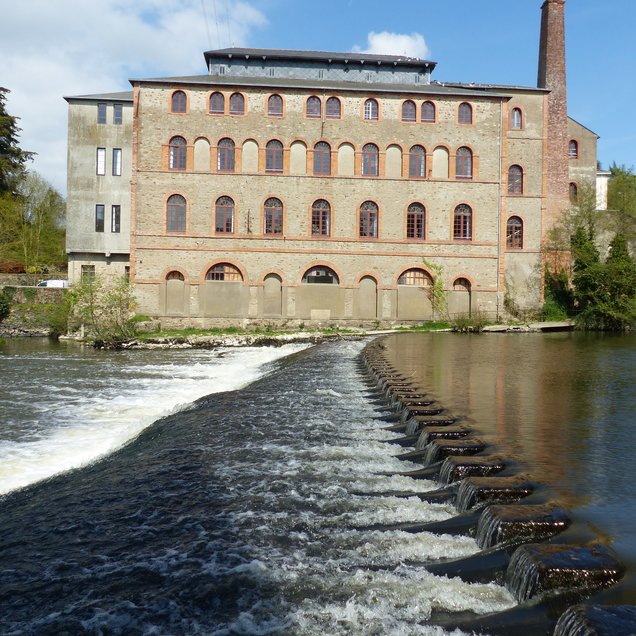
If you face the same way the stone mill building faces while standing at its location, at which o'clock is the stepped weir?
The stepped weir is roughly at 12 o'clock from the stone mill building.

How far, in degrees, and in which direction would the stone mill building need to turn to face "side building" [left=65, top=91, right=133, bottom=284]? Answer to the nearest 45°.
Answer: approximately 90° to its right

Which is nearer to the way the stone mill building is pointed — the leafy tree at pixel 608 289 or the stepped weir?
the stepped weir

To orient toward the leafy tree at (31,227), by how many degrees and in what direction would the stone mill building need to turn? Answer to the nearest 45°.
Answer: approximately 135° to its right

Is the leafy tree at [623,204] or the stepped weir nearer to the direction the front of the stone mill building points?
the stepped weir

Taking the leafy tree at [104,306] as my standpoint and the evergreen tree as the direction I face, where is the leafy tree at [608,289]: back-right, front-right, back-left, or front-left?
back-right

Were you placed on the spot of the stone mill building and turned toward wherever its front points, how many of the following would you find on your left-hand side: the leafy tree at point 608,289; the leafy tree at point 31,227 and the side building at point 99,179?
1

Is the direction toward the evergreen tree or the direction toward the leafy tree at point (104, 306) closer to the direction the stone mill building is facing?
the leafy tree

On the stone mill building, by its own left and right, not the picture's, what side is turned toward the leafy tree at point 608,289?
left

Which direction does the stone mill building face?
toward the camera
